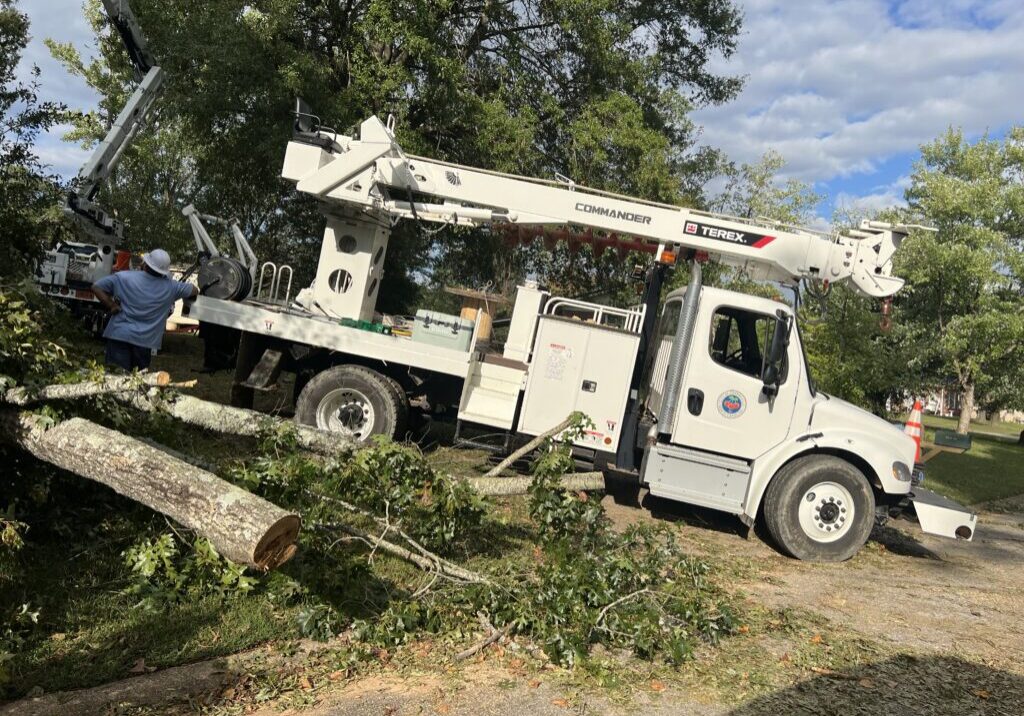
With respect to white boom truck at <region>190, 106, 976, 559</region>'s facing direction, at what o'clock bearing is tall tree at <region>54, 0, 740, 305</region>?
The tall tree is roughly at 8 o'clock from the white boom truck.

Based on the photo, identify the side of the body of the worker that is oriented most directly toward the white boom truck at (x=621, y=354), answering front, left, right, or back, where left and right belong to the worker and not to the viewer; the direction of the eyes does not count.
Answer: right

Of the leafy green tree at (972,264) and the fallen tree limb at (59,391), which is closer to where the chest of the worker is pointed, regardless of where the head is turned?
the leafy green tree

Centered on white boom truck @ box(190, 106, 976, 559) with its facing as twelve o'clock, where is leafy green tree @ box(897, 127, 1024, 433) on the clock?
The leafy green tree is roughly at 10 o'clock from the white boom truck.

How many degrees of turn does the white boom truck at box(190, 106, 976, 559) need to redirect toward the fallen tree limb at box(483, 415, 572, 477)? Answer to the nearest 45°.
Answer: approximately 135° to its right

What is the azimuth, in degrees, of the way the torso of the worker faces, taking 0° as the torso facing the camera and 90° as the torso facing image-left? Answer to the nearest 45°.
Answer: approximately 180°

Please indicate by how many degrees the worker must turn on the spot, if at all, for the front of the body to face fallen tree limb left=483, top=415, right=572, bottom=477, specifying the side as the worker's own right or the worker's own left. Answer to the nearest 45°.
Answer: approximately 90° to the worker's own right

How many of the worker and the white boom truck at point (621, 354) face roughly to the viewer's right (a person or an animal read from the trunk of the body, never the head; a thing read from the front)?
1

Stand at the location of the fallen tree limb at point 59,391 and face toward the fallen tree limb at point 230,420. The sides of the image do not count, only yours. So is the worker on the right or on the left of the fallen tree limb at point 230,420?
left

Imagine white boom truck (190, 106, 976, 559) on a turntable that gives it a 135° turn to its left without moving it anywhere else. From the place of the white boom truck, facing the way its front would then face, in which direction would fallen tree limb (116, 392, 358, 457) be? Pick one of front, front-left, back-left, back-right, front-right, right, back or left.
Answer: left

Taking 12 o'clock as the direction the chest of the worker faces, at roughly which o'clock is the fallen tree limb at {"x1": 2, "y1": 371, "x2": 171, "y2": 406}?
The fallen tree limb is roughly at 6 o'clock from the worker.

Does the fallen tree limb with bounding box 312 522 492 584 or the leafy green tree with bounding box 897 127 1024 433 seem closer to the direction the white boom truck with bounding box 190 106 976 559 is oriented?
the leafy green tree

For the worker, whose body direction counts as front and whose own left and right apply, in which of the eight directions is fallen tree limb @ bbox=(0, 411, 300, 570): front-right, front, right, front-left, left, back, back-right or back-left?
back

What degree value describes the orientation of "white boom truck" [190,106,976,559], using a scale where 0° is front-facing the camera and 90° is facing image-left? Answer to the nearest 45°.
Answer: approximately 270°
